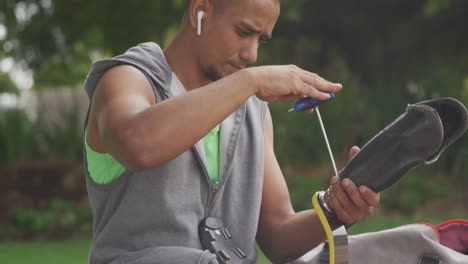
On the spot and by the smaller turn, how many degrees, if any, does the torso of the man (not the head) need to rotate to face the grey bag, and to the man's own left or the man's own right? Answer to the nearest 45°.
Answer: approximately 45° to the man's own left

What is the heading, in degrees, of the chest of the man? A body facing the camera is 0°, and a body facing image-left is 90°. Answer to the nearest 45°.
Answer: approximately 315°

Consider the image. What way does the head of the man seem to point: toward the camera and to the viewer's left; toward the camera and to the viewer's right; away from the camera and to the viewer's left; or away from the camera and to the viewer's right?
toward the camera and to the viewer's right
